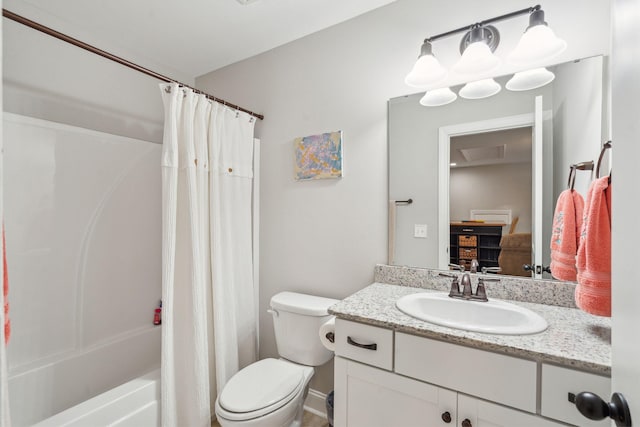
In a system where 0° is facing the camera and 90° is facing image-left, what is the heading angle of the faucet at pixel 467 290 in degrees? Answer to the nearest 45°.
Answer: approximately 45°

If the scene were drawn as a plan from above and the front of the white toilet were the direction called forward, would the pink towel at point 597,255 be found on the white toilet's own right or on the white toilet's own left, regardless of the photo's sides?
on the white toilet's own left

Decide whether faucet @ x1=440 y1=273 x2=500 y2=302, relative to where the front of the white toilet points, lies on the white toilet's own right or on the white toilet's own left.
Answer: on the white toilet's own left

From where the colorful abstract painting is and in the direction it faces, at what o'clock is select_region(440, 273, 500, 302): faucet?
The faucet is roughly at 9 o'clock from the colorful abstract painting.

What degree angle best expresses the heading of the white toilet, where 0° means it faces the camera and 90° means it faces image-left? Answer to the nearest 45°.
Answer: approximately 45°
